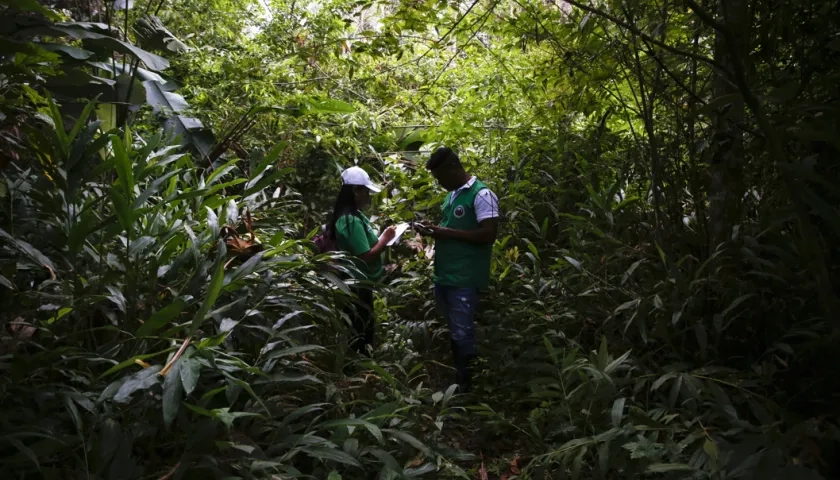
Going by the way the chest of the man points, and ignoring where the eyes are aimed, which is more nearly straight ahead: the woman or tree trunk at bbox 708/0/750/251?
the woman

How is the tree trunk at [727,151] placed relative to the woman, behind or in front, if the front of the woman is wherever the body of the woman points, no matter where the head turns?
in front

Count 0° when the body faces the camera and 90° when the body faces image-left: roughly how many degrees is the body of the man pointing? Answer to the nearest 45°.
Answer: approximately 45°

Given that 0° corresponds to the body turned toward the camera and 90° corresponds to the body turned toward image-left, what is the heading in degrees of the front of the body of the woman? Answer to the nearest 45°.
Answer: approximately 270°

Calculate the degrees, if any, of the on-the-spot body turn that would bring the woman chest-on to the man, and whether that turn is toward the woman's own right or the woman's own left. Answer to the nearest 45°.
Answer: approximately 45° to the woman's own right

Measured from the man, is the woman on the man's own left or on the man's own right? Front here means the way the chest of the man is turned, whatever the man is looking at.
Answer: on the man's own right

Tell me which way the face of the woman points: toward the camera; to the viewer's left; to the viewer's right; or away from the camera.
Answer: to the viewer's right

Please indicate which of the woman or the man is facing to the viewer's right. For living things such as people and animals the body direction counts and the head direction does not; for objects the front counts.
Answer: the woman

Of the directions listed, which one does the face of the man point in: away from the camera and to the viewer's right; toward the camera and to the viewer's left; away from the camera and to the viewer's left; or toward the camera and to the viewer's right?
toward the camera and to the viewer's left

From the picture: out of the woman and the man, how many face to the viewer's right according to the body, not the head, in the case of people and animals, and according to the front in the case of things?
1
